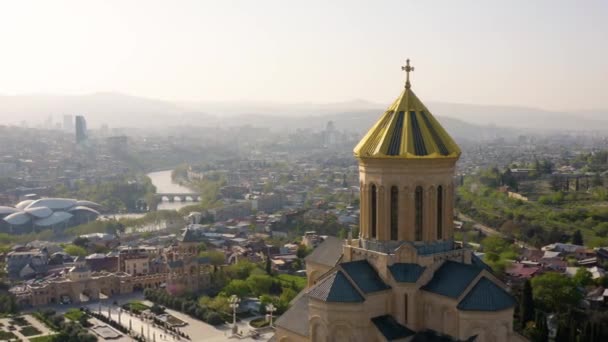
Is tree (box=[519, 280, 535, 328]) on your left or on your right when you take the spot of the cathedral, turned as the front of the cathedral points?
on your right

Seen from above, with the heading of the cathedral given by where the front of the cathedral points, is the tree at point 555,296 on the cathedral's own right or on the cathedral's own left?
on the cathedral's own right

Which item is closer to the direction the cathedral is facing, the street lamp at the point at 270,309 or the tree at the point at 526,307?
the street lamp
